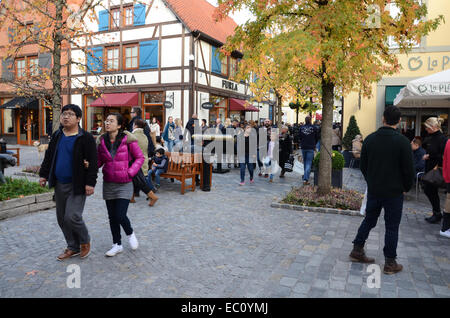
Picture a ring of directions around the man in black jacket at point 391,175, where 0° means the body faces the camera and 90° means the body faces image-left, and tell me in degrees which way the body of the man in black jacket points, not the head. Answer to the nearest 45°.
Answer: approximately 225°

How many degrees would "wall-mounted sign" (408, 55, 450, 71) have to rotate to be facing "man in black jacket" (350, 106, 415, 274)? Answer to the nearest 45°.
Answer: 0° — it already faces them

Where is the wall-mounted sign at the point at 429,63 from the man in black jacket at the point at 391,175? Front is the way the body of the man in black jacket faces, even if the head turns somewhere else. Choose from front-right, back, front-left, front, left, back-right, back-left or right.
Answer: front-left

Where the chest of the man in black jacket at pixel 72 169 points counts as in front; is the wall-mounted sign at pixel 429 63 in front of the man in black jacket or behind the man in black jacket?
behind

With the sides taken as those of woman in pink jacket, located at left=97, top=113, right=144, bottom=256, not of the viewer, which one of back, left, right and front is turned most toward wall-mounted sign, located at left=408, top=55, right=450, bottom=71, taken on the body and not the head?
back

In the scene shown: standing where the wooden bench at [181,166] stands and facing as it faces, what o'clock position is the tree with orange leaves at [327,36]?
The tree with orange leaves is roughly at 9 o'clock from the wooden bench.

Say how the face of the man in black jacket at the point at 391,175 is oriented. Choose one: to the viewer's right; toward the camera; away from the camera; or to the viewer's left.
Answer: away from the camera

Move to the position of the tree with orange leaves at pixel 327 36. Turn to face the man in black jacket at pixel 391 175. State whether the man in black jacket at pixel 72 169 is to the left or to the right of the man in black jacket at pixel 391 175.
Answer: right

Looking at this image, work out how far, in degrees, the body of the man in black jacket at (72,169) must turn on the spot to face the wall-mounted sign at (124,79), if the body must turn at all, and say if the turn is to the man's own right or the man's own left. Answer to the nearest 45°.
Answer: approximately 135° to the man's own right

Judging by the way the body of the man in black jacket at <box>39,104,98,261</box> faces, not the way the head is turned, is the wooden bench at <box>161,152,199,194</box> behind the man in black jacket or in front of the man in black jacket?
behind

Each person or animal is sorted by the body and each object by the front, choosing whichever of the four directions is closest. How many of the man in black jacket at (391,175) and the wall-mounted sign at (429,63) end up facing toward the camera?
1

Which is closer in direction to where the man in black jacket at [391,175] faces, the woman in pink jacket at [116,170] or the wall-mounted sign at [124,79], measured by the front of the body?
the wall-mounted sign
